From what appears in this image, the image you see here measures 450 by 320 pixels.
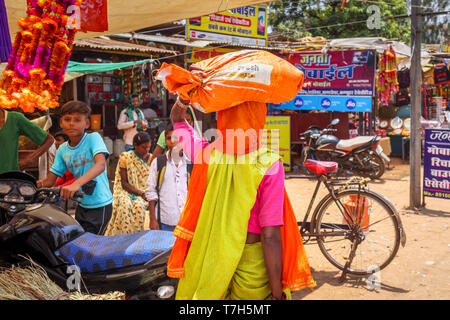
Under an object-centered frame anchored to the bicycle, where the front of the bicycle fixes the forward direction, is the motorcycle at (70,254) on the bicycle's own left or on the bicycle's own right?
on the bicycle's own left

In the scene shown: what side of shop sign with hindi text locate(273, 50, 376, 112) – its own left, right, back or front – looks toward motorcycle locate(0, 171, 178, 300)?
front

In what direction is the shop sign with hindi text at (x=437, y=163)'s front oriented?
toward the camera

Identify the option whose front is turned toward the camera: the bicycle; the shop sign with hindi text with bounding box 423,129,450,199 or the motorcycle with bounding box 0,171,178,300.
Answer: the shop sign with hindi text

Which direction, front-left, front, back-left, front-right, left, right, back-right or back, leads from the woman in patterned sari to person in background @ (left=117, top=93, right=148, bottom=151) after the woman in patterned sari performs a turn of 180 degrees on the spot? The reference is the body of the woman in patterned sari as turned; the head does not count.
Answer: front-right

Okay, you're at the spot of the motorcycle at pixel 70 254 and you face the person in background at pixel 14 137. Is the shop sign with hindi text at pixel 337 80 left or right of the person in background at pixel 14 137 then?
right

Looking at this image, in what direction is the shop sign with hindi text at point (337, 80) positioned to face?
toward the camera

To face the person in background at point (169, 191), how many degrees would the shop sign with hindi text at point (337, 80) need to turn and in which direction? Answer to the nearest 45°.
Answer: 0° — it already faces them

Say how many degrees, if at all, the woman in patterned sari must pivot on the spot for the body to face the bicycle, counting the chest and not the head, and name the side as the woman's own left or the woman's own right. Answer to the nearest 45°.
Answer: approximately 45° to the woman's own left

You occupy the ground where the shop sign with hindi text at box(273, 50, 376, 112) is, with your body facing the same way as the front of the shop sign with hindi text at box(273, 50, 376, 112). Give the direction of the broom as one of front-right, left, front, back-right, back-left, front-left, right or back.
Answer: front
